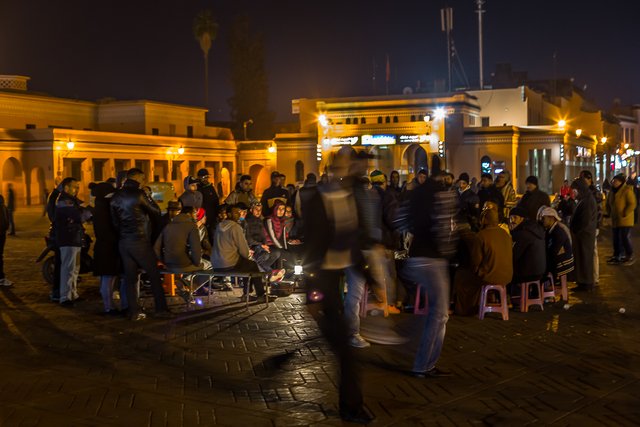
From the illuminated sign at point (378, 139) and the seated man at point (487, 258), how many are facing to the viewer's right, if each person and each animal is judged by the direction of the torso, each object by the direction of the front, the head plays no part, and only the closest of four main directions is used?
0

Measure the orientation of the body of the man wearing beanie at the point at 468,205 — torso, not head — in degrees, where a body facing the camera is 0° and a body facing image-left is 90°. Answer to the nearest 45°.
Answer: approximately 45°

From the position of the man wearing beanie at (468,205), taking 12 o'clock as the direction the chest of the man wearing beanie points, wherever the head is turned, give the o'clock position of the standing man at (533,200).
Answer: The standing man is roughly at 8 o'clock from the man wearing beanie.

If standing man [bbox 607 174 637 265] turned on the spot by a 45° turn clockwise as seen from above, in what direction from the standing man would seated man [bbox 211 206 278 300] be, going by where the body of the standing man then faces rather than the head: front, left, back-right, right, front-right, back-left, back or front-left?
front-left

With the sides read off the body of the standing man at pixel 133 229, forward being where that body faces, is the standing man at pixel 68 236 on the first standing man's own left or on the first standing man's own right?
on the first standing man's own left

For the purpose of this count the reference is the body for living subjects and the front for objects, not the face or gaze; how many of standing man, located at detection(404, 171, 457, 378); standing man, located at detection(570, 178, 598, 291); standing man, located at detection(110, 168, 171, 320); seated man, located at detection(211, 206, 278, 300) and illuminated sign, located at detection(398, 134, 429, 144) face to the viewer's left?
1

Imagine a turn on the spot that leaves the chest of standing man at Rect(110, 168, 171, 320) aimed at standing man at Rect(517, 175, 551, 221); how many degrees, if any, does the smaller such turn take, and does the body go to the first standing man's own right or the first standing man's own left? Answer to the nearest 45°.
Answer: approximately 45° to the first standing man's own right

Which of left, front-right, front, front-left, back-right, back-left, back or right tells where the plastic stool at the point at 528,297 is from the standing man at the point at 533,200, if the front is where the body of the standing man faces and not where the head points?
front-left

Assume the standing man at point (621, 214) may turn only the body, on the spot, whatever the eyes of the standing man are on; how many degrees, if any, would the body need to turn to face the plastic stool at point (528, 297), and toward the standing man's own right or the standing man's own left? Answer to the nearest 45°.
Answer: approximately 45° to the standing man's own left

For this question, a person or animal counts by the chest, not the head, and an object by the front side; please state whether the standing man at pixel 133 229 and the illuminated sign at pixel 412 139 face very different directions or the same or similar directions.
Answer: very different directions

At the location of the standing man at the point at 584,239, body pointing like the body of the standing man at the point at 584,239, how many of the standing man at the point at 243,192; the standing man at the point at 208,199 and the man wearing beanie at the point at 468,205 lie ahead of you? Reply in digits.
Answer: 3

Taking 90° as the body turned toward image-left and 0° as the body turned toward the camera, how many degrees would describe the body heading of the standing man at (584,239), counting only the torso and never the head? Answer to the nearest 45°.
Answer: approximately 90°

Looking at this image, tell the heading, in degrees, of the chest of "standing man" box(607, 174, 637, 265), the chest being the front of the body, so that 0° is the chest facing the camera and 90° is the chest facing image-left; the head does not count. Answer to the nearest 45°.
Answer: approximately 45°

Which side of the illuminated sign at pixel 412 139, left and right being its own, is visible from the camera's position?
front

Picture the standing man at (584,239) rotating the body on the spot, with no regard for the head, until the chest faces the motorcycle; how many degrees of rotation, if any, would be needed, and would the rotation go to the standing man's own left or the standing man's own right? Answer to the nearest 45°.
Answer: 0° — they already face it

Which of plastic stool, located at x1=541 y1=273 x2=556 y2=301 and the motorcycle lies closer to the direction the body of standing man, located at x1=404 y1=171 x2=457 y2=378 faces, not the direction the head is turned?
the plastic stool
